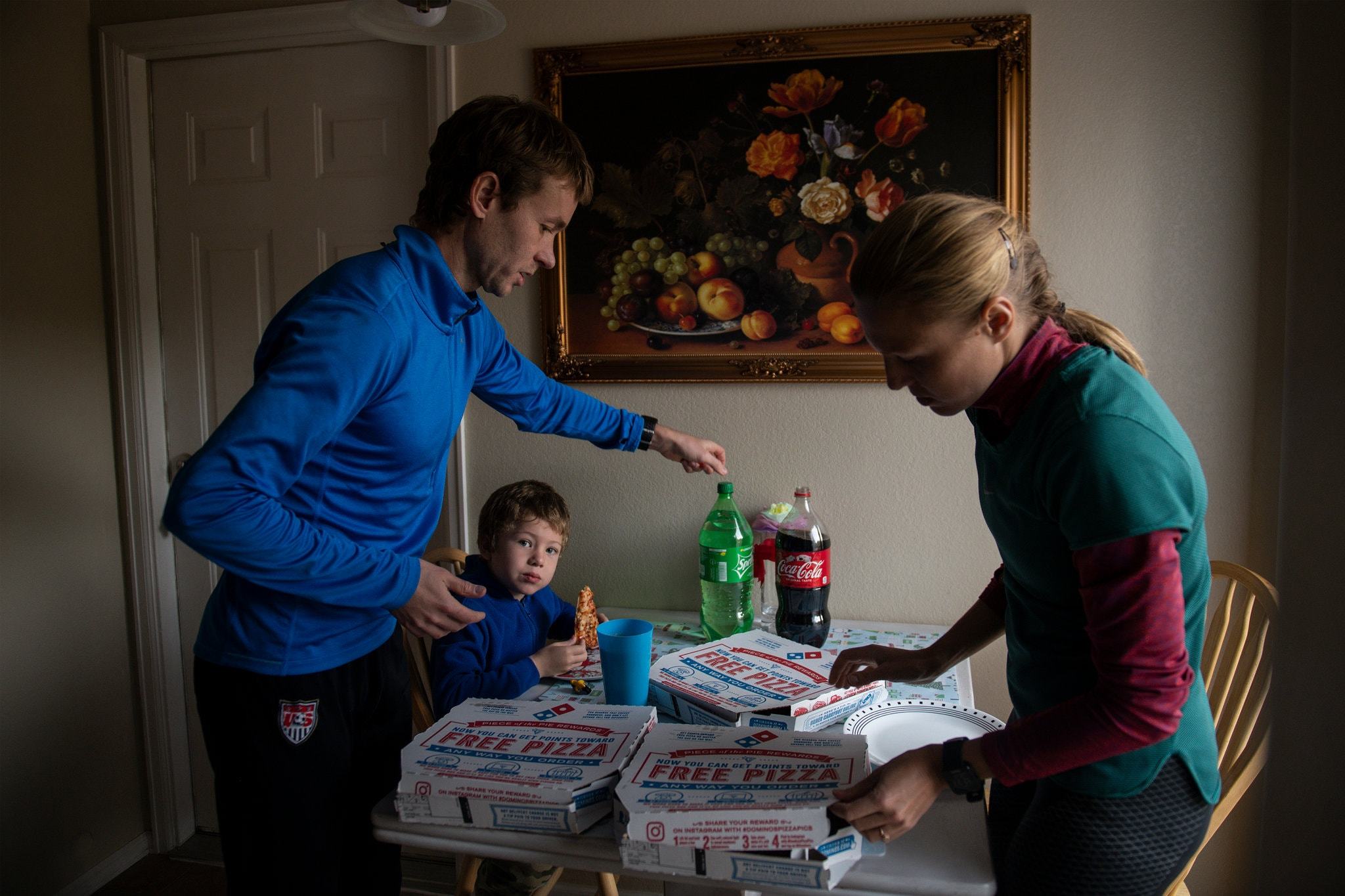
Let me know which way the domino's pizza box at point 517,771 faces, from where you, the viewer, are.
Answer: facing the viewer

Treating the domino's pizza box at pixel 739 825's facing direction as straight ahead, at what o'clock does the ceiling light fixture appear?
The ceiling light fixture is roughly at 5 o'clock from the domino's pizza box.

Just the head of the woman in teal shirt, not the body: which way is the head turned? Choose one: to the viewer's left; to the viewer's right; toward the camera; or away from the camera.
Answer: to the viewer's left

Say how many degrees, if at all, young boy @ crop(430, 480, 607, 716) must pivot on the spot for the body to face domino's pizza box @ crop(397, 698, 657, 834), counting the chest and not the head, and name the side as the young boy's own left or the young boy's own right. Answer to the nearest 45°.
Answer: approximately 45° to the young boy's own right

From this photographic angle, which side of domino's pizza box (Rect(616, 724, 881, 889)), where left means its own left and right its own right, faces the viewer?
front

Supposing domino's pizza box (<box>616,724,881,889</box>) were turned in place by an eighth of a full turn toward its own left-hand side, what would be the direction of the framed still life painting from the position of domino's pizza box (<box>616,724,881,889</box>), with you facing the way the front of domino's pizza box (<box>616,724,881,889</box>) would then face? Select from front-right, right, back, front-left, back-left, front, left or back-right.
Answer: back-left

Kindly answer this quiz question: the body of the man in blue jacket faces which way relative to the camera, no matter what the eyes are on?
to the viewer's right

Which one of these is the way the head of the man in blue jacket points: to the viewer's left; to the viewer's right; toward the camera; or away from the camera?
to the viewer's right

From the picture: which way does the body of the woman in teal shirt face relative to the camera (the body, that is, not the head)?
to the viewer's left

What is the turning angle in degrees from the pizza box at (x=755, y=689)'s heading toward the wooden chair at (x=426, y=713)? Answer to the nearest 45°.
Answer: approximately 90° to its right

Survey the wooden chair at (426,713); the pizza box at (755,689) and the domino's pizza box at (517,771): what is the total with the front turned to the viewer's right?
1
